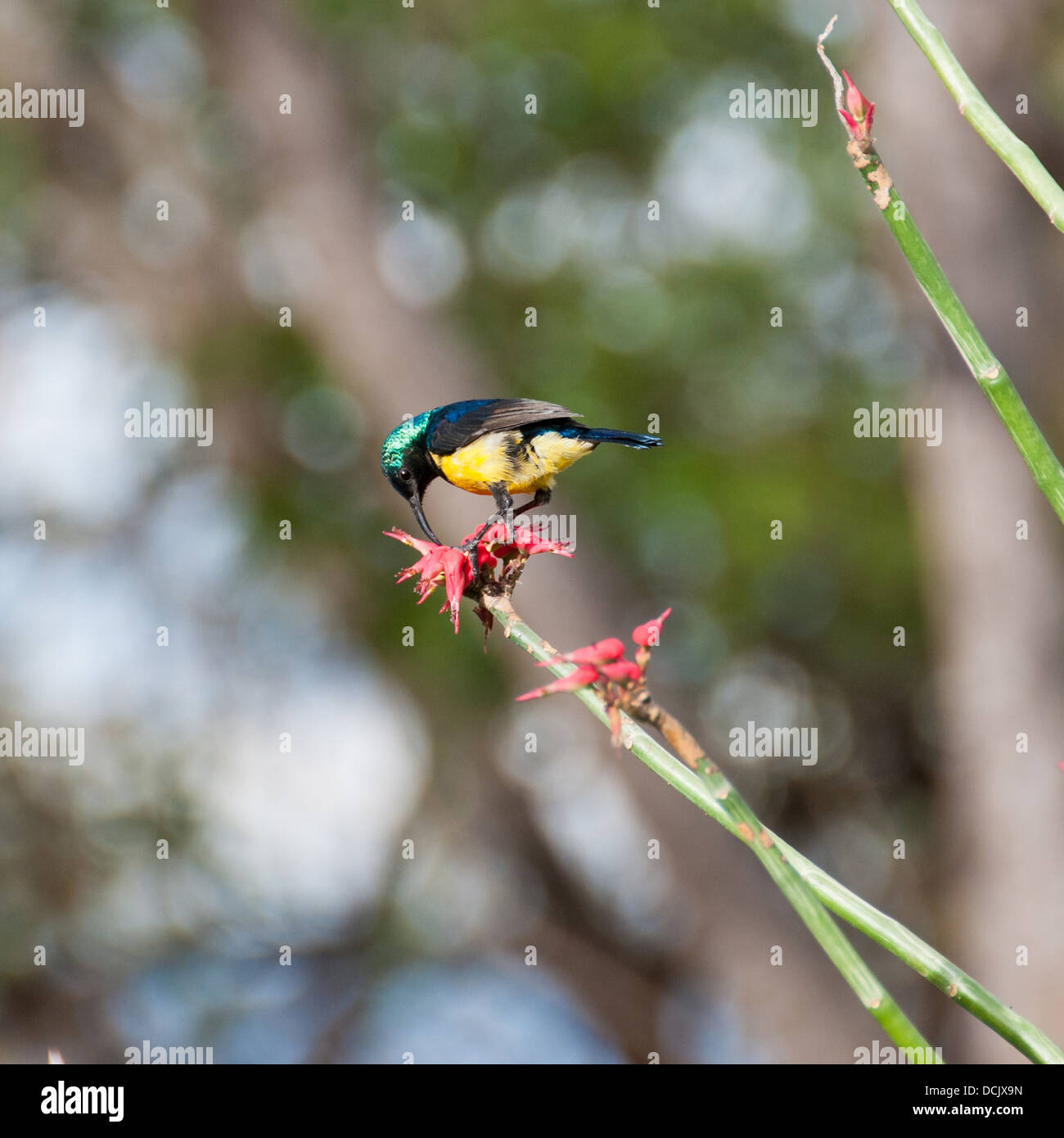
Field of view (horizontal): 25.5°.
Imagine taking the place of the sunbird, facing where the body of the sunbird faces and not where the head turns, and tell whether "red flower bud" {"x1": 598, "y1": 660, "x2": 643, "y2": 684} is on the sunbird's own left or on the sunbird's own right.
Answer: on the sunbird's own left

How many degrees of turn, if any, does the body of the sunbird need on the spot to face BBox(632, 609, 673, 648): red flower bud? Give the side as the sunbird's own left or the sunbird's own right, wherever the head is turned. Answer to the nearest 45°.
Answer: approximately 180°

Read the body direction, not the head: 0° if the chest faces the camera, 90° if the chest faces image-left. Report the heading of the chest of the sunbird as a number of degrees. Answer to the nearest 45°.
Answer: approximately 90°
